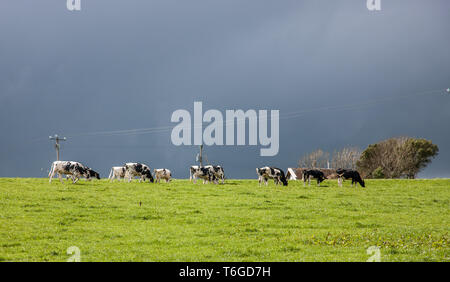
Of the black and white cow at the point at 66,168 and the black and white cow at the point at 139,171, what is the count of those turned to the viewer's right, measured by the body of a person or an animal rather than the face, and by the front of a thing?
2

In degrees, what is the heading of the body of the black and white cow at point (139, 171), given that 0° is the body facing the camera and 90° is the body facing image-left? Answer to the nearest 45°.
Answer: approximately 270°

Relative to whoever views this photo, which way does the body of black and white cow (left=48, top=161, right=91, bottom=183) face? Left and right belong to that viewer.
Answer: facing to the right of the viewer

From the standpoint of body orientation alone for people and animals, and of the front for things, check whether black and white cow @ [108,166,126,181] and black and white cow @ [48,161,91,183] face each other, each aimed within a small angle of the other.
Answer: no

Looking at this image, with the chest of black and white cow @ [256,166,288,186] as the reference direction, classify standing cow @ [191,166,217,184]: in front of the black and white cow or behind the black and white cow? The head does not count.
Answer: behind

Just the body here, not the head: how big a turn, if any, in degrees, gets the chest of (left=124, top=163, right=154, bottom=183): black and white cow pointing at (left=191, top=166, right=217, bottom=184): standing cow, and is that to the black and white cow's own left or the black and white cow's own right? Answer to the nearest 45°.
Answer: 0° — it already faces it

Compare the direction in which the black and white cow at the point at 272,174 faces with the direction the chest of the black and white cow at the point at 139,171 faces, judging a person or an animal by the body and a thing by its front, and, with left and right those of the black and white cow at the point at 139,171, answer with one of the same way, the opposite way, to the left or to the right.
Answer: the same way

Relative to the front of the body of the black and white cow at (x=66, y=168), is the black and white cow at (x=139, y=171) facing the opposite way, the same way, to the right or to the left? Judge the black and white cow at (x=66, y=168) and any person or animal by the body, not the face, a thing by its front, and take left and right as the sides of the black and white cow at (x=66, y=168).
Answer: the same way

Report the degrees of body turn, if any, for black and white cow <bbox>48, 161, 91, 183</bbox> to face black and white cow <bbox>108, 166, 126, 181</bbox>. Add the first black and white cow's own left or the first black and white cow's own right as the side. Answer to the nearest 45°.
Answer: approximately 45° to the first black and white cow's own left

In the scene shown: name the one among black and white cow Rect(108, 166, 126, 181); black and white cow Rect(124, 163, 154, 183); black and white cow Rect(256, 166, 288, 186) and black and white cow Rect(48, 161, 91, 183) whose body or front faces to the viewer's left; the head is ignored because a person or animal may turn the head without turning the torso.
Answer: black and white cow Rect(108, 166, 126, 181)

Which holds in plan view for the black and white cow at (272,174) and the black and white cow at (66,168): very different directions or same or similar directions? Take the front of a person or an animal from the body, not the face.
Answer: same or similar directions

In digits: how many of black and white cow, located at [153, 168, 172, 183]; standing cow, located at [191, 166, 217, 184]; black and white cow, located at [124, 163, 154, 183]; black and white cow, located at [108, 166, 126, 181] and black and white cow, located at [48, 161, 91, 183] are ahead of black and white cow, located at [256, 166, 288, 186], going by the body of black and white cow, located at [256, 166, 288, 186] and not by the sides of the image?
0

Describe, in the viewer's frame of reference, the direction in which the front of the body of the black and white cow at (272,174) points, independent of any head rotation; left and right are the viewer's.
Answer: facing to the right of the viewer

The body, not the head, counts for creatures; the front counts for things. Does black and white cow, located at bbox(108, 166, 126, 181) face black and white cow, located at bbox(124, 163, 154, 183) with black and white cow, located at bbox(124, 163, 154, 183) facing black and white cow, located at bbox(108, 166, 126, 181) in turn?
no
